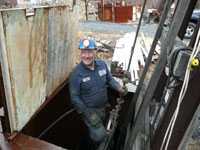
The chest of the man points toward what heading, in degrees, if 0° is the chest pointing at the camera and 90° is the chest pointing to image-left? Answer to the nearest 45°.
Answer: approximately 0°

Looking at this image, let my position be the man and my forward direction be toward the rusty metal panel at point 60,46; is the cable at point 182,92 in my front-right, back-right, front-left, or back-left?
back-left

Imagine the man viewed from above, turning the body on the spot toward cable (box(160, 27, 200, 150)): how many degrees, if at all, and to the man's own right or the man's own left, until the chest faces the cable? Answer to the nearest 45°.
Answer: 0° — they already face it

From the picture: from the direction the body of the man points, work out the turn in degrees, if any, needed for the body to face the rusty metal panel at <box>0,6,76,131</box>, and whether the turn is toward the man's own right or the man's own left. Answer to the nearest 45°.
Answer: approximately 45° to the man's own right
